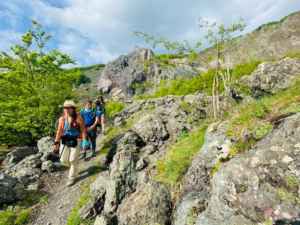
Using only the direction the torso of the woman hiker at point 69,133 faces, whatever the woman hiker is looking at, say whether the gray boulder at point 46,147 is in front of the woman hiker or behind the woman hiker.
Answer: behind

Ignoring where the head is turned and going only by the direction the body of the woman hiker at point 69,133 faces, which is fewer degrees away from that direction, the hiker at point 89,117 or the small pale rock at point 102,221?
the small pale rock

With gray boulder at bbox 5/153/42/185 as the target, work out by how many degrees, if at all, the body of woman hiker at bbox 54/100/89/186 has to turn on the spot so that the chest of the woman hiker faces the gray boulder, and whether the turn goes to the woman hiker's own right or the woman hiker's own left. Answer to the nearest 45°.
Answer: approximately 135° to the woman hiker's own right

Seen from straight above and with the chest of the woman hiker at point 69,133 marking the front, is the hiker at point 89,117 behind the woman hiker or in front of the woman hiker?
behind

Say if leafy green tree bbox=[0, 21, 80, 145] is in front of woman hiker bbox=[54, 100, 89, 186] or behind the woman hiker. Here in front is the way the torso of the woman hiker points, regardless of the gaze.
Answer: behind

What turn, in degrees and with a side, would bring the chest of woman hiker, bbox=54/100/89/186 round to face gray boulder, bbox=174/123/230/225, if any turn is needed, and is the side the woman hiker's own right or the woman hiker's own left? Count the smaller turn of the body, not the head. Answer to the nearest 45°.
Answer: approximately 45° to the woman hiker's own left

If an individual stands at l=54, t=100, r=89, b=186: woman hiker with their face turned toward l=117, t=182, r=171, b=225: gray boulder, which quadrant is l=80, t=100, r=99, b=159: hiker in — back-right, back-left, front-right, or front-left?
back-left

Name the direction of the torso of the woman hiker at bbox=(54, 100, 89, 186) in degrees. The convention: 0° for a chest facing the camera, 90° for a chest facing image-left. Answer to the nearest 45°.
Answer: approximately 0°

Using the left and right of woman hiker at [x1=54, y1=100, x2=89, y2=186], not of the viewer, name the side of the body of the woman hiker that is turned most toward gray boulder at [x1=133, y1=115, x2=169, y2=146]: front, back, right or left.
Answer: left

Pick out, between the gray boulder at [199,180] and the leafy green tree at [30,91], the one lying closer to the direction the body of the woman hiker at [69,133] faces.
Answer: the gray boulder

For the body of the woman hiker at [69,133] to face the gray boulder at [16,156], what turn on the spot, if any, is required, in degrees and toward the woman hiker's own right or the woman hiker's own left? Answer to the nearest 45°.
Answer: approximately 135° to the woman hiker's own right

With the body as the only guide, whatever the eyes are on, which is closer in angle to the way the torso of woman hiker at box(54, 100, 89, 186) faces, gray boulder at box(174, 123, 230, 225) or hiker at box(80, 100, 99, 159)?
the gray boulder

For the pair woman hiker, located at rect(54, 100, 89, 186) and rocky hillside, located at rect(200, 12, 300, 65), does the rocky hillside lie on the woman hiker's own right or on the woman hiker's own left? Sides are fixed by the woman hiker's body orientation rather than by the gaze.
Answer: on the woman hiker's own left
